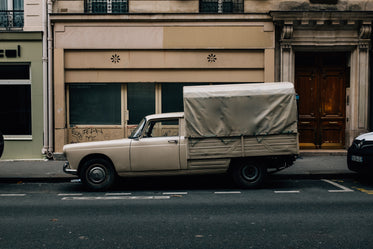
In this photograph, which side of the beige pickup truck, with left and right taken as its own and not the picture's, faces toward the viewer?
left

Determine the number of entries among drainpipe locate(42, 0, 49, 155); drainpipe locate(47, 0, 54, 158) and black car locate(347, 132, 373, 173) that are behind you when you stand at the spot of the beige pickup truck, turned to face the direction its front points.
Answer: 1

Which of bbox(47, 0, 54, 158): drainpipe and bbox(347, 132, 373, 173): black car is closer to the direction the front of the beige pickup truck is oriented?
the drainpipe

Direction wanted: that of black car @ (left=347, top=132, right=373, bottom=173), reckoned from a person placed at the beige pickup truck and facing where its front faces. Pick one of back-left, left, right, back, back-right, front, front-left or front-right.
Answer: back

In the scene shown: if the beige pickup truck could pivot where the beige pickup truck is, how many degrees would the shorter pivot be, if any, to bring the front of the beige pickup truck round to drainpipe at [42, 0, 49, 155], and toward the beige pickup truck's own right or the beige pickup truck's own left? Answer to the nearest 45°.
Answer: approximately 45° to the beige pickup truck's own right

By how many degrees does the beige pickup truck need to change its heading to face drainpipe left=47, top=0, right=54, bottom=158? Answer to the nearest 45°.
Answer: approximately 45° to its right
